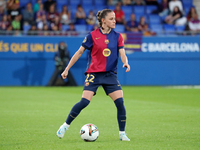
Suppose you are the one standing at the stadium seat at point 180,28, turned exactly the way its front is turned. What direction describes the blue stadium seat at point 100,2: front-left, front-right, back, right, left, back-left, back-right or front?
right

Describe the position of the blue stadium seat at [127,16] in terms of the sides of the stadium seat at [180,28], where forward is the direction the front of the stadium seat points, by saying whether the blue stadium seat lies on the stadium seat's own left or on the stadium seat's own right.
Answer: on the stadium seat's own right

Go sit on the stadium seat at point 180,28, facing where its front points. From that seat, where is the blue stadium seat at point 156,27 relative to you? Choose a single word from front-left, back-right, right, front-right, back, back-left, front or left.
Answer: right

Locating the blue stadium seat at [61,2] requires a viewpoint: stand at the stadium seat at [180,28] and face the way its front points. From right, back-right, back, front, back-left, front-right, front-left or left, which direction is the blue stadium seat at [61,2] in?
right

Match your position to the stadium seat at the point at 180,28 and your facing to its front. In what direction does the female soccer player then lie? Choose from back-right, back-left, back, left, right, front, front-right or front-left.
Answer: front

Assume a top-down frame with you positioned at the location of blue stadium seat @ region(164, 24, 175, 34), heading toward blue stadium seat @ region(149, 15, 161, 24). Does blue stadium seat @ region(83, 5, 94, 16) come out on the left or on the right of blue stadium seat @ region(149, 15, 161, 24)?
left

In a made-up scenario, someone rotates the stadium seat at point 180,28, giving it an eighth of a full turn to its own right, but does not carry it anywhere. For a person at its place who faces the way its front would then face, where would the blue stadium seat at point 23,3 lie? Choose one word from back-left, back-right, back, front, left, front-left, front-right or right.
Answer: front-right

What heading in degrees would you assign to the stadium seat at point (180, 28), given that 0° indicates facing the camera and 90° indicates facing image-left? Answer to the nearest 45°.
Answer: approximately 0°

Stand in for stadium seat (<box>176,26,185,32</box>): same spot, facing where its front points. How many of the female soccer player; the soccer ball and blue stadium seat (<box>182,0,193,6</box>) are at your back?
1

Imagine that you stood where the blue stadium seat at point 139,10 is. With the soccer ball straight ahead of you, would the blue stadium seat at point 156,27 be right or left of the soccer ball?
left

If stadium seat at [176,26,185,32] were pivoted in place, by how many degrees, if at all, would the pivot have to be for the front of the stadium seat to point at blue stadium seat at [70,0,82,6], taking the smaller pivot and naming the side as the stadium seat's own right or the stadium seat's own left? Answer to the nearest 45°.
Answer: approximately 90° to the stadium seat's own right

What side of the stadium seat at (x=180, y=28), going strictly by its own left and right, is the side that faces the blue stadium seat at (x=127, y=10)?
right

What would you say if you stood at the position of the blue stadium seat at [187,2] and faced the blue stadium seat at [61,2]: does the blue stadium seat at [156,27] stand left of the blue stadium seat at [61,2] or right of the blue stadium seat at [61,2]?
left

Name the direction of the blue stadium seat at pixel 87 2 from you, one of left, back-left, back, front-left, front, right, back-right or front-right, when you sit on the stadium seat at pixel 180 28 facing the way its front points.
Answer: right

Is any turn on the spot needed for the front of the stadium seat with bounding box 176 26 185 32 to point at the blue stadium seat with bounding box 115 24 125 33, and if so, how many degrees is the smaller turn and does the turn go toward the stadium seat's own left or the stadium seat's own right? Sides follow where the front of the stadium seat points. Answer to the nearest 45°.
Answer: approximately 45° to the stadium seat's own right

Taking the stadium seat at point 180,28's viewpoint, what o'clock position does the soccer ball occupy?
The soccer ball is roughly at 12 o'clock from the stadium seat.

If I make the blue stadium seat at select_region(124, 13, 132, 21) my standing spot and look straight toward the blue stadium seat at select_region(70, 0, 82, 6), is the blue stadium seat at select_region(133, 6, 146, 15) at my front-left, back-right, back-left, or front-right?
back-right
